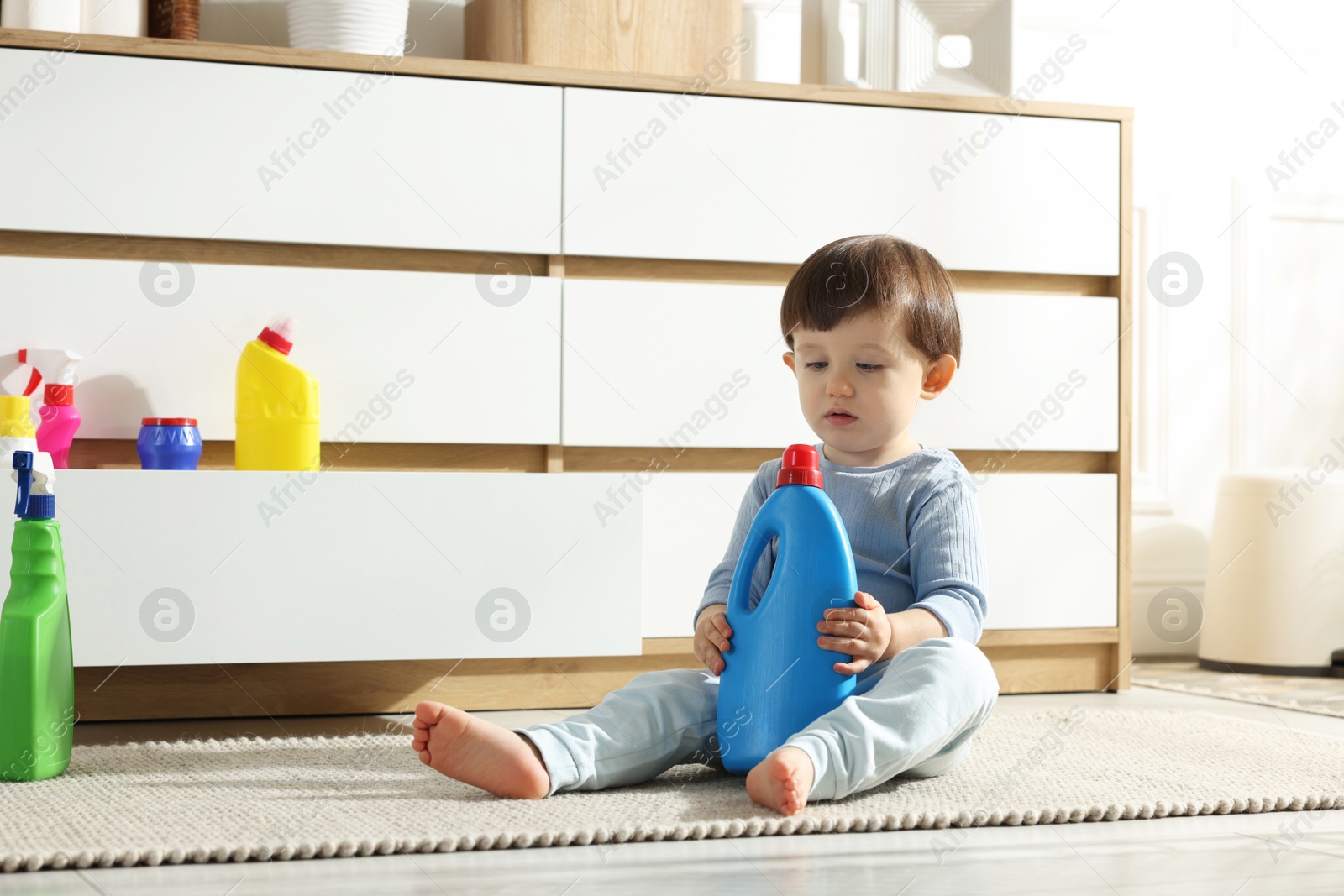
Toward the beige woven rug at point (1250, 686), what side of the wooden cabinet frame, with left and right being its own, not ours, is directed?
left

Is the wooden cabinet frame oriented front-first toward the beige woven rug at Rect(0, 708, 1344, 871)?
yes

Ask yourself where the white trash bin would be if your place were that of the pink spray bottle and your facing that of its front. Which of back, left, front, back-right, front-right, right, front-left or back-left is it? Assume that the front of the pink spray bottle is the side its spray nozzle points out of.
back

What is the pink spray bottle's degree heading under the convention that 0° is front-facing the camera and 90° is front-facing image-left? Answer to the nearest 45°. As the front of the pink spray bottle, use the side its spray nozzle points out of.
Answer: approximately 90°

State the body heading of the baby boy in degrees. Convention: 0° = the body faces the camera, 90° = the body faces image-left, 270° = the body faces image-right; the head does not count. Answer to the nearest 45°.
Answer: approximately 45°

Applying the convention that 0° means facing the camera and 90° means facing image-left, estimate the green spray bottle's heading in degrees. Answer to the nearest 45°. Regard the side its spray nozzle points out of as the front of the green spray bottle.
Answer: approximately 45°

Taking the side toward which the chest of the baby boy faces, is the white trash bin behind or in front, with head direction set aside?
behind

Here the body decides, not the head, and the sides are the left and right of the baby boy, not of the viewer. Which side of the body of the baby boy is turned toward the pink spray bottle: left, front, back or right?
right

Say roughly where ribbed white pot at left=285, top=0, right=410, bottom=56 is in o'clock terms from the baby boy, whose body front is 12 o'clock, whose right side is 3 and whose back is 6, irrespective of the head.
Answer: The ribbed white pot is roughly at 3 o'clock from the baby boy.

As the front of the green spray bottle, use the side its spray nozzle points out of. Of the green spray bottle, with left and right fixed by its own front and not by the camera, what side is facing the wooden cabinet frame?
back

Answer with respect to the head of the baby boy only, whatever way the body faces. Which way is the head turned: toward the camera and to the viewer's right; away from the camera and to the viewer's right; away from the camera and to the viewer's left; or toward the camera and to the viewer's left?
toward the camera and to the viewer's left
